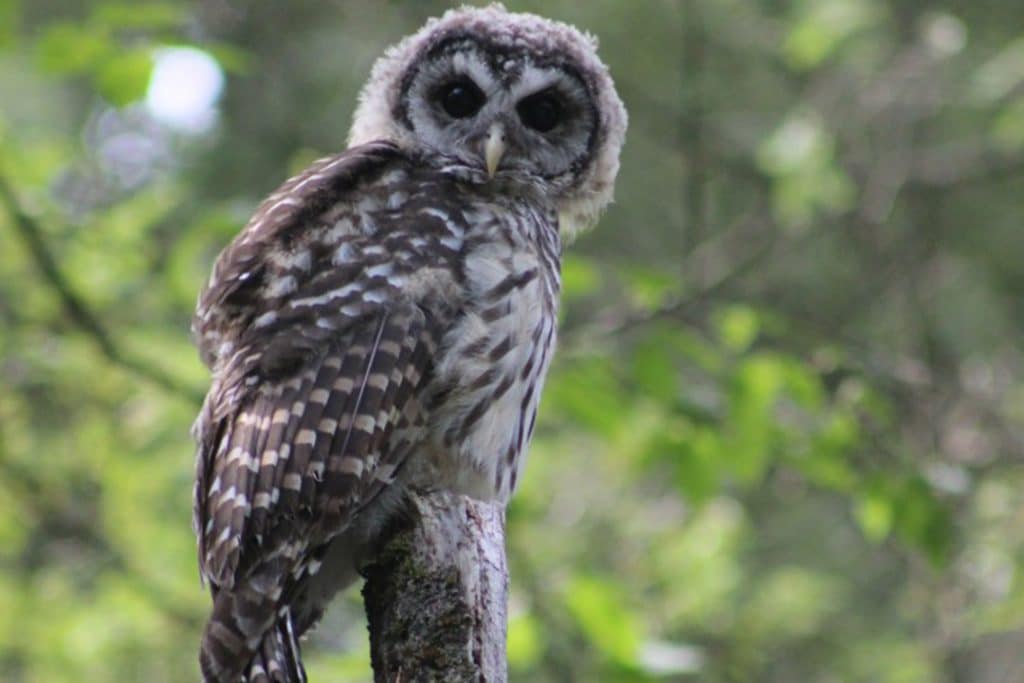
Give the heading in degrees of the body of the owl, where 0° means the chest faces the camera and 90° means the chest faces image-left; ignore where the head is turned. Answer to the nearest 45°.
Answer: approximately 270°

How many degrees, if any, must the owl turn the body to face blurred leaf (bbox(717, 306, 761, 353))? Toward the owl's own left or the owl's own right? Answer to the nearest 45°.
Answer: approximately 45° to the owl's own left

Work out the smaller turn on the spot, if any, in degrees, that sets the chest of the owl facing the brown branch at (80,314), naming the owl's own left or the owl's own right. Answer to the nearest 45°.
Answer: approximately 135° to the owl's own left

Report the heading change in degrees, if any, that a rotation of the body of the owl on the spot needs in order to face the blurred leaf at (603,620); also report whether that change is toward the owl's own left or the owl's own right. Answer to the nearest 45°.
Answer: approximately 45° to the owl's own left
